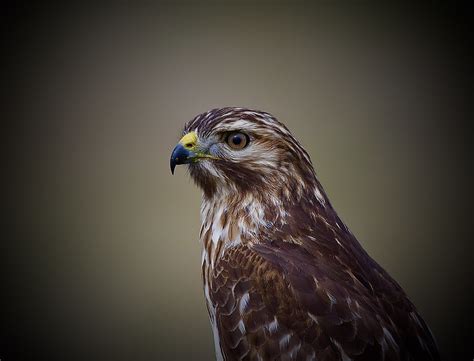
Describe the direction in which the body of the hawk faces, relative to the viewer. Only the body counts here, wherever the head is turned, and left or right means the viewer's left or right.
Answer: facing to the left of the viewer
